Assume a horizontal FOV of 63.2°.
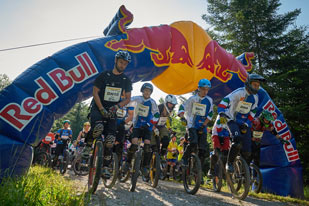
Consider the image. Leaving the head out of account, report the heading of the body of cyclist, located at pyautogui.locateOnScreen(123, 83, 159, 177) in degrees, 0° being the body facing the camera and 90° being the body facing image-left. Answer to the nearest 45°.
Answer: approximately 0°

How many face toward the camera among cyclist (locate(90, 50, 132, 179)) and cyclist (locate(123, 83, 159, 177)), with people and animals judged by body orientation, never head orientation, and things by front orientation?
2

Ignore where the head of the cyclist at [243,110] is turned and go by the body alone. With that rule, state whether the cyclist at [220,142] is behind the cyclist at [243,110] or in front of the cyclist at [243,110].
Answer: behind

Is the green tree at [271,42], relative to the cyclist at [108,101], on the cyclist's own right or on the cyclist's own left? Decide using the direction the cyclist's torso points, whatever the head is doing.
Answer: on the cyclist's own left

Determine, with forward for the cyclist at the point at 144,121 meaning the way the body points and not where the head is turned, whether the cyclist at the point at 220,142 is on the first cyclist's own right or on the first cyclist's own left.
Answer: on the first cyclist's own left

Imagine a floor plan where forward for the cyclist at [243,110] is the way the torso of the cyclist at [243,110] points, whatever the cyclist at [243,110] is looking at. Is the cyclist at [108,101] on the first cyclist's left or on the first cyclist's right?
on the first cyclist's right

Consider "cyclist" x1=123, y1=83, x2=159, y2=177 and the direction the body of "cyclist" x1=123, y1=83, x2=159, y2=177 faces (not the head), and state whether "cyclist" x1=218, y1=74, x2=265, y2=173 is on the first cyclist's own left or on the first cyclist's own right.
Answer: on the first cyclist's own left
